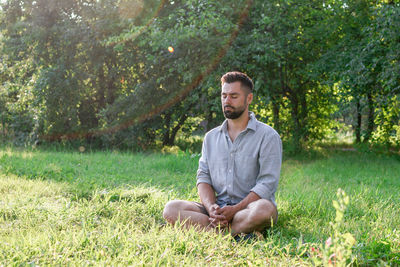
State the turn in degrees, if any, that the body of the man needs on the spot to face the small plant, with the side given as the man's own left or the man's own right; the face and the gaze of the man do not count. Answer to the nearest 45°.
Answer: approximately 45° to the man's own left

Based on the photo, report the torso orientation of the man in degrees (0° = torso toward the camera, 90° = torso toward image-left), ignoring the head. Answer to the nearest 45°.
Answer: approximately 45°
